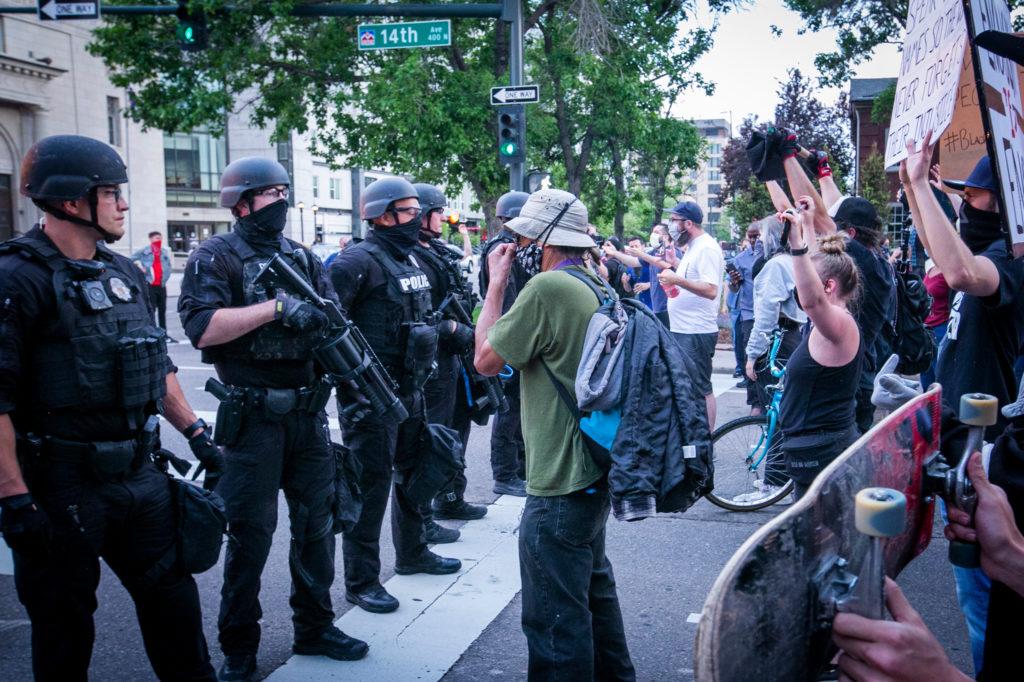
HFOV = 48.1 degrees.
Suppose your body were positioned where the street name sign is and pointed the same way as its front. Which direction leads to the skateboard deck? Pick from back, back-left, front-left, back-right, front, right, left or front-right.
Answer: front

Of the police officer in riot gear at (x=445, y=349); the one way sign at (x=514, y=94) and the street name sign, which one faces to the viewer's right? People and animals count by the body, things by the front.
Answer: the police officer in riot gear

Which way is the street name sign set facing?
toward the camera

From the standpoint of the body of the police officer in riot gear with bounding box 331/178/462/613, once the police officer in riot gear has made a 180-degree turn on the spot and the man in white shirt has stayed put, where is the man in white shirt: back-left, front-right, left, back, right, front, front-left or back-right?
right

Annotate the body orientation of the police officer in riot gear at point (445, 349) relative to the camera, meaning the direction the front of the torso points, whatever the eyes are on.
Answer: to the viewer's right

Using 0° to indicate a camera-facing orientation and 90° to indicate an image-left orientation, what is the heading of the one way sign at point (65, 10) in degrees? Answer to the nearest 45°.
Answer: approximately 0°

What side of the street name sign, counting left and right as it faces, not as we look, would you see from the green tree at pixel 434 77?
back

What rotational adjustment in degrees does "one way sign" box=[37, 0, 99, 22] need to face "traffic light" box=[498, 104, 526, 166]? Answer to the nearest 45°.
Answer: approximately 90° to its left

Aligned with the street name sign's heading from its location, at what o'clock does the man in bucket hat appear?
The man in bucket hat is roughly at 12 o'clock from the street name sign.

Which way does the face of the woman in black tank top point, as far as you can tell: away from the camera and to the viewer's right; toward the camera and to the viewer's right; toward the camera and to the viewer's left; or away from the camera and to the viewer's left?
away from the camera and to the viewer's left

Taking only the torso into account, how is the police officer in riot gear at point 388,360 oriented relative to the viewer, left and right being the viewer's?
facing the viewer and to the right of the viewer

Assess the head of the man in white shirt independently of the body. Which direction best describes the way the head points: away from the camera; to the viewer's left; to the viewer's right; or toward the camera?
to the viewer's left

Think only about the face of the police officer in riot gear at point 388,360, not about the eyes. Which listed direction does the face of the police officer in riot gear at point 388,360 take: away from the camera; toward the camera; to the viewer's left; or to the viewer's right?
to the viewer's right

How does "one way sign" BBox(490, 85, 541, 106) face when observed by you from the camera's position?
facing the viewer

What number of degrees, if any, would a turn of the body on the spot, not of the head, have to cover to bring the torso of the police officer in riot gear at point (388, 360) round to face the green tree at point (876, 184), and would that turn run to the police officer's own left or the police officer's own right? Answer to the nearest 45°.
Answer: approximately 90° to the police officer's own left
